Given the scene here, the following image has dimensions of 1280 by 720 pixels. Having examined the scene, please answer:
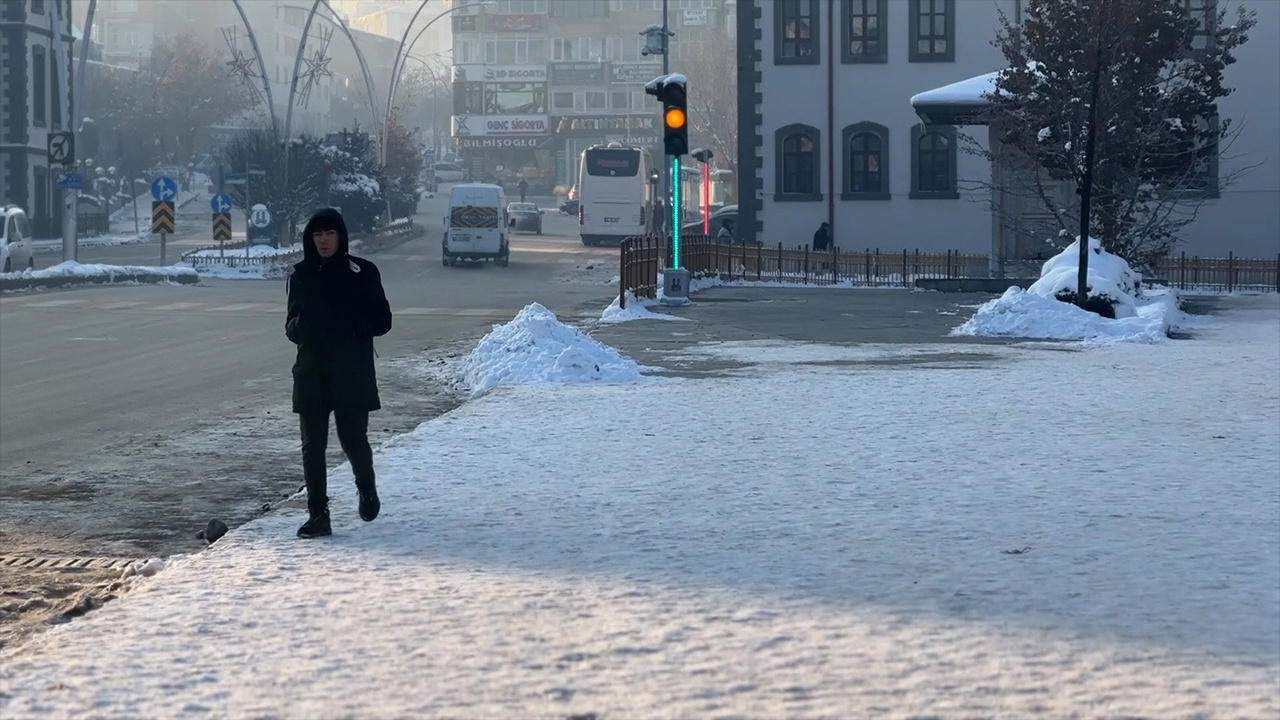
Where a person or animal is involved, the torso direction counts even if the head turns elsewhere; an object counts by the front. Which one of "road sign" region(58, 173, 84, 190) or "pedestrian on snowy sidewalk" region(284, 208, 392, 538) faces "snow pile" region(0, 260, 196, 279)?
the road sign

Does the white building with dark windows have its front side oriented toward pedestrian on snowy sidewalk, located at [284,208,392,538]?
yes

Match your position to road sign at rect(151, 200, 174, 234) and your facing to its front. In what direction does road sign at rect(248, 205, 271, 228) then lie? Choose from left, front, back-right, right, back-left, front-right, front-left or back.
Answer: back-left

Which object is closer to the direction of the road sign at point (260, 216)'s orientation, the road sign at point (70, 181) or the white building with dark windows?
the road sign

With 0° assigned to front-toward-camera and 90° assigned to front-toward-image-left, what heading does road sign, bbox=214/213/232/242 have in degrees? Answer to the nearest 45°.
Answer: approximately 0°

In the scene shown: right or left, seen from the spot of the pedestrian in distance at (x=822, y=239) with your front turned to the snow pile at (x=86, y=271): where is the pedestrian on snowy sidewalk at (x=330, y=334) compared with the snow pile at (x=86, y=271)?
left

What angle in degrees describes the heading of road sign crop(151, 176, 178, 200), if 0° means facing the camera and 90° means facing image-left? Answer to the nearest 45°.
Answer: approximately 0°

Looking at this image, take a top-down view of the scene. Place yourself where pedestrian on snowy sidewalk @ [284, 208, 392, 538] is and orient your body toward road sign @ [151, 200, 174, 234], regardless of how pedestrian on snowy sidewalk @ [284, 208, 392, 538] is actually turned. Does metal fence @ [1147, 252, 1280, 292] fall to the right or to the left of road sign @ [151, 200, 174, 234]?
right

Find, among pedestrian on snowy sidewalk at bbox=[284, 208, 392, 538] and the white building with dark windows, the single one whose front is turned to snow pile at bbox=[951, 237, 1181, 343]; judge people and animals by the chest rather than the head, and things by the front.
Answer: the white building with dark windows

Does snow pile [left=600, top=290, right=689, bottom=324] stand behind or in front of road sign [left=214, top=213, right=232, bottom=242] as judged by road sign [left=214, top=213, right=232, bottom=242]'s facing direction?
in front

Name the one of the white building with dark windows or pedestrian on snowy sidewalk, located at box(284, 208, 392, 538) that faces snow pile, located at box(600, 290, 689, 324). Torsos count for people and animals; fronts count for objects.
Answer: the white building with dark windows
